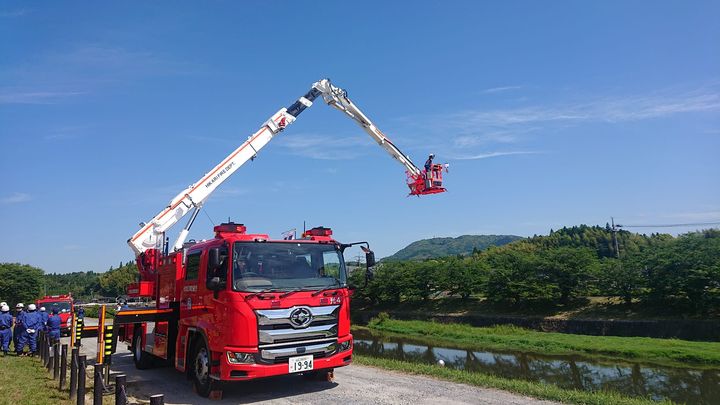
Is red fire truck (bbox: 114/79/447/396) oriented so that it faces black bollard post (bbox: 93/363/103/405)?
no

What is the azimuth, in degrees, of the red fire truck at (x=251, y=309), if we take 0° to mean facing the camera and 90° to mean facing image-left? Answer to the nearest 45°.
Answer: approximately 315°

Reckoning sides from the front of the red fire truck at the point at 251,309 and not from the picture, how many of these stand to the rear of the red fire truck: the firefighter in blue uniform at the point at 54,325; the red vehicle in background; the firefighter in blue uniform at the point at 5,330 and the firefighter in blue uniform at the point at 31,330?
4

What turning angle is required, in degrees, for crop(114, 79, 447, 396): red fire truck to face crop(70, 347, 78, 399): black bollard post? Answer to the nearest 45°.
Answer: approximately 45° to its right

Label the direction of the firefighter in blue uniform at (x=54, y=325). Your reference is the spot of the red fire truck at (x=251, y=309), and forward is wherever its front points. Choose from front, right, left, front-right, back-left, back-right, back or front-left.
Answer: back

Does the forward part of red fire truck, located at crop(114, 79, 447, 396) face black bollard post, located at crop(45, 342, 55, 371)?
no

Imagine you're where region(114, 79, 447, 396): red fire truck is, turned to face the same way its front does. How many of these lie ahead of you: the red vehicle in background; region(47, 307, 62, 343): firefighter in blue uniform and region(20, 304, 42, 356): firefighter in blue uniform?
0

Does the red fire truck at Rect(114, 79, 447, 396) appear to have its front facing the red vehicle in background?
no

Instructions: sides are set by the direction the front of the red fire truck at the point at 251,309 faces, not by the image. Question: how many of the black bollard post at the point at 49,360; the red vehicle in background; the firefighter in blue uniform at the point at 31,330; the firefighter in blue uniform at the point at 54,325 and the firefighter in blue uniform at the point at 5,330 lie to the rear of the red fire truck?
5

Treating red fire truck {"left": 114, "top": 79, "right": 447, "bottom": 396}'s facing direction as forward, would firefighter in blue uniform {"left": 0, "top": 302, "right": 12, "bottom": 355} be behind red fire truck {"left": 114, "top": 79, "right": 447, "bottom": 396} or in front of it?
behind

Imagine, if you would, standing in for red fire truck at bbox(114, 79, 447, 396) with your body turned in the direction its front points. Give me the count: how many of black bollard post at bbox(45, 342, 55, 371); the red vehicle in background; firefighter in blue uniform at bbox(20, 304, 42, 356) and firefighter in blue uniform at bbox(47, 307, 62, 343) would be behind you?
4

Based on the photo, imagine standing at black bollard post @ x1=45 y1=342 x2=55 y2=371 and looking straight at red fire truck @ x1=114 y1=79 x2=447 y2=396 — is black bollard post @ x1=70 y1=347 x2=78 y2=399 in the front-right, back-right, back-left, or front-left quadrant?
front-right

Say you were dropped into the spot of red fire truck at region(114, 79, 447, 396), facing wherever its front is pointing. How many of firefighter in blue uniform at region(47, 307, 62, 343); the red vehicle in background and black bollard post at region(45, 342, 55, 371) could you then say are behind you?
3

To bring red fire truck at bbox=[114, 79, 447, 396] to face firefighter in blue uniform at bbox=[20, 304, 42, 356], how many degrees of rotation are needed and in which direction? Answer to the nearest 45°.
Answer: approximately 180°
